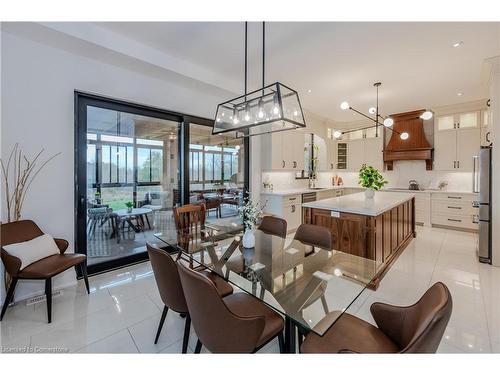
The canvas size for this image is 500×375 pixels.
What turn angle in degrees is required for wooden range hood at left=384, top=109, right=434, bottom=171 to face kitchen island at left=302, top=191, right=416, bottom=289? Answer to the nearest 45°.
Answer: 0° — it already faces it

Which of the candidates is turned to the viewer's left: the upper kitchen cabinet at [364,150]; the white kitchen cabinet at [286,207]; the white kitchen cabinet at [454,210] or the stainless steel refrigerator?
the stainless steel refrigerator

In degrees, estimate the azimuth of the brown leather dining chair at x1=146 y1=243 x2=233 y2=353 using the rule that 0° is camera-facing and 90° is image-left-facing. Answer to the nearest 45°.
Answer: approximately 225°

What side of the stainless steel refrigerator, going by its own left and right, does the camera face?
left

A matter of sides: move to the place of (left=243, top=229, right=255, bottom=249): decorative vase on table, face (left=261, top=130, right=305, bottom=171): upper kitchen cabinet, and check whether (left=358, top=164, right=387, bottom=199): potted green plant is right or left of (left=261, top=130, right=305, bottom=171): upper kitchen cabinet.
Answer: right

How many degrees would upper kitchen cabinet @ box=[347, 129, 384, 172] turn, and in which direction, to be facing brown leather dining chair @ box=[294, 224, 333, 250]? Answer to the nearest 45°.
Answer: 0° — it already faces it

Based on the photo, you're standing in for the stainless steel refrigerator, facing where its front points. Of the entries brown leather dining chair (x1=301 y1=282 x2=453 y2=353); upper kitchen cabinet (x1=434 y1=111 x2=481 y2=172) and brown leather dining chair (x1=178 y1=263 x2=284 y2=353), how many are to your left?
2

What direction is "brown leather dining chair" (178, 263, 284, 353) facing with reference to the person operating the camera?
facing away from the viewer and to the right of the viewer

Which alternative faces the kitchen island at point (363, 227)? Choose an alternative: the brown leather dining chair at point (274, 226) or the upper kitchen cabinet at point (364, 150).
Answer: the upper kitchen cabinet

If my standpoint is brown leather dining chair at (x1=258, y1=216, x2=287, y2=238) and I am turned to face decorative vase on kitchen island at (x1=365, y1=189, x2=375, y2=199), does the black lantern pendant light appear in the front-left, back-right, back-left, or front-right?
back-right
